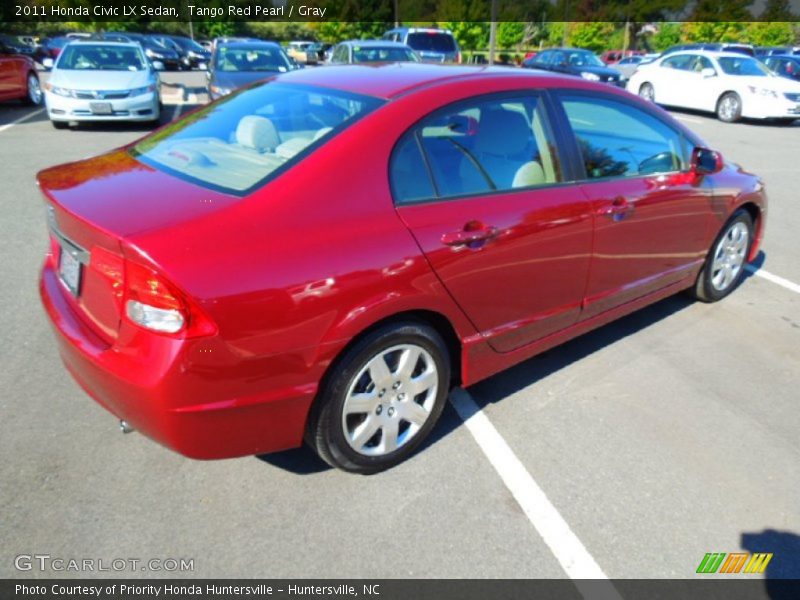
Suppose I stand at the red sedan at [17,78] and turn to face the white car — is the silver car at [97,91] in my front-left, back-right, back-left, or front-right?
front-right

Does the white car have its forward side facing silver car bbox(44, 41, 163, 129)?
no

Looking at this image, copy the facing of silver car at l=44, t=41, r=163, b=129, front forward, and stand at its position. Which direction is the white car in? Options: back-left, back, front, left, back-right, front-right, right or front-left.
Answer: left

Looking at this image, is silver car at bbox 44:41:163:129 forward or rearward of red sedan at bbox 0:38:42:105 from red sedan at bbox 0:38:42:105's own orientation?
forward

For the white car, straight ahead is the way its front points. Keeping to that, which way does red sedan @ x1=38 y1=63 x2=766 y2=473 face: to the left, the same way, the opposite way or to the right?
to the left

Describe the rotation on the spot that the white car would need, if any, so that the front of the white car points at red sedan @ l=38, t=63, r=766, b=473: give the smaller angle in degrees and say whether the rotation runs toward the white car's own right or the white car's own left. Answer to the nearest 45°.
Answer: approximately 45° to the white car's own right

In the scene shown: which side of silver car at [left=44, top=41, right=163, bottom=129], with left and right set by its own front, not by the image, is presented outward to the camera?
front

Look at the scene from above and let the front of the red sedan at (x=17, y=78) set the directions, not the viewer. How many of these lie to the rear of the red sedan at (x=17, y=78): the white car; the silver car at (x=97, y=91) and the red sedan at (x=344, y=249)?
0

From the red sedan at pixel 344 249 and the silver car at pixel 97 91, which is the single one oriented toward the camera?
the silver car

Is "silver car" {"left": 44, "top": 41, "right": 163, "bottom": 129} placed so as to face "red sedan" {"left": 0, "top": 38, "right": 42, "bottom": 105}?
no

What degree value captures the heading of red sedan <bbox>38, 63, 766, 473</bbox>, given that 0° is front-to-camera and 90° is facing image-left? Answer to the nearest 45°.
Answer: approximately 225°

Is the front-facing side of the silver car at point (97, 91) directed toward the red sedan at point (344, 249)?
yes

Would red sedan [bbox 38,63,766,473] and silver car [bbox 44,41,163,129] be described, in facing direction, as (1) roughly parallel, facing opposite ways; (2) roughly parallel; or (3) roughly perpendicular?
roughly perpendicular

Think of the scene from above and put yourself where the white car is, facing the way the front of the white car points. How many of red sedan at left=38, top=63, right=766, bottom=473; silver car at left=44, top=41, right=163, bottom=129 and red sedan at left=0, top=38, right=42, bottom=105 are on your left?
0

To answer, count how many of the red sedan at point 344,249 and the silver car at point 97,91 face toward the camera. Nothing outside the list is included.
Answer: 1

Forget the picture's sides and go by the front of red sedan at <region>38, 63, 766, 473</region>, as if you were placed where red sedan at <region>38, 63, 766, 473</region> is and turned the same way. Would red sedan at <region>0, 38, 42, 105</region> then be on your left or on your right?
on your left

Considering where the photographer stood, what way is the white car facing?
facing the viewer and to the right of the viewer
